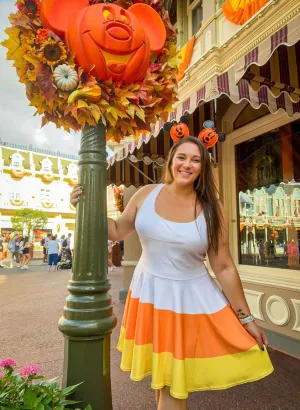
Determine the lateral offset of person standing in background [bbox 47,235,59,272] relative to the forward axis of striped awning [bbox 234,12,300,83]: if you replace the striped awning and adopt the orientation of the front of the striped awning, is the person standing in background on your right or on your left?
on your right

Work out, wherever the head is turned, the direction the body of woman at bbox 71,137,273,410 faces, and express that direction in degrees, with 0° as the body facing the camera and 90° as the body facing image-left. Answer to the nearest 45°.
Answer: approximately 0°

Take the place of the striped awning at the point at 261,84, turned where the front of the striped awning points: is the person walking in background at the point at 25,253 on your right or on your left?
on your right

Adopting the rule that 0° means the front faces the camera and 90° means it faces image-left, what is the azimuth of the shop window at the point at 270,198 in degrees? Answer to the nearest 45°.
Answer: approximately 45°

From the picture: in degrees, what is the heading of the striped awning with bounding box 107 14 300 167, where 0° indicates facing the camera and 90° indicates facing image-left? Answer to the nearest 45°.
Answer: approximately 45°
